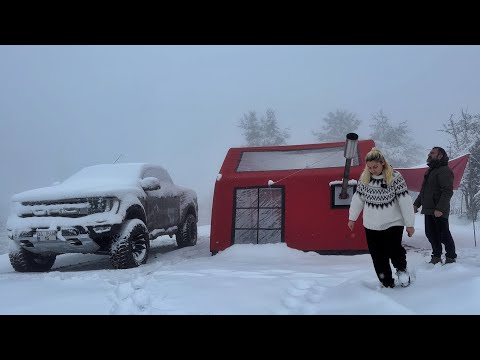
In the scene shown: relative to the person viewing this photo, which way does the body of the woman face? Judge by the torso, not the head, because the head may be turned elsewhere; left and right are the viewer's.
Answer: facing the viewer

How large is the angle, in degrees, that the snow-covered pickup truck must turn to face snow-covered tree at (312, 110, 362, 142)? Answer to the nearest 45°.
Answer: approximately 180°

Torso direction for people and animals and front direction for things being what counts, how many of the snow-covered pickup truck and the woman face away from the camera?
0

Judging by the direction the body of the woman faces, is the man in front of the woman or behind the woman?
behind

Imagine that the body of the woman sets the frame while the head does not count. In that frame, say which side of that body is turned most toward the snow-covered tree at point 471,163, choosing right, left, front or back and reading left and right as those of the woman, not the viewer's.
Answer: back

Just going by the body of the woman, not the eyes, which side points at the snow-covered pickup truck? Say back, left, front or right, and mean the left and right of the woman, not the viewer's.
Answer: right

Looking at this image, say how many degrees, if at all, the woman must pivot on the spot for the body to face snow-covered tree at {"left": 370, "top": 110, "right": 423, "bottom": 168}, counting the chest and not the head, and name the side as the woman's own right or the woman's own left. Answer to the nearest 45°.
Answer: approximately 180°

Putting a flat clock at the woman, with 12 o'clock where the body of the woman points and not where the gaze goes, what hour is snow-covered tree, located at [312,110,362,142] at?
The snow-covered tree is roughly at 6 o'clock from the woman.

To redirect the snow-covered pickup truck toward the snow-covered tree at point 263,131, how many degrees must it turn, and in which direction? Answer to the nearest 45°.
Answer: approximately 180°

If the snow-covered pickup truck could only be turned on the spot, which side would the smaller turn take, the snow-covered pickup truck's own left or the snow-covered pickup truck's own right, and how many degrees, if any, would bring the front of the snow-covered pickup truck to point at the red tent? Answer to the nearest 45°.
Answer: approximately 135° to the snow-covered pickup truck's own left

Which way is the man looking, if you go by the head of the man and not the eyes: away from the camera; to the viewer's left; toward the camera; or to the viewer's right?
to the viewer's left
